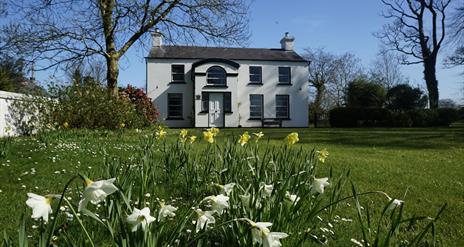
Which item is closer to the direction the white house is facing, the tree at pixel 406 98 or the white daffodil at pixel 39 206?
the white daffodil

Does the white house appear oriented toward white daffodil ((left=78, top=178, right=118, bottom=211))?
yes

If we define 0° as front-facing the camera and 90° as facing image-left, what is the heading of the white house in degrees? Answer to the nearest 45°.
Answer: approximately 0°

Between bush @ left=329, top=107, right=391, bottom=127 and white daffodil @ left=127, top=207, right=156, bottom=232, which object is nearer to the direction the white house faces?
the white daffodil

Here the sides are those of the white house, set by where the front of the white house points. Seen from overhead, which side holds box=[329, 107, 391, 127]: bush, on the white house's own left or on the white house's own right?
on the white house's own left

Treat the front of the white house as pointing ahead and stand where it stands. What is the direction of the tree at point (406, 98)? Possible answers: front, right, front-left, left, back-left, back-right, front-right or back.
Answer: left

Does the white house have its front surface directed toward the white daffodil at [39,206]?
yes

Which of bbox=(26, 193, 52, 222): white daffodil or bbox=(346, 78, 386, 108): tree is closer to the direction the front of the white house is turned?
the white daffodil

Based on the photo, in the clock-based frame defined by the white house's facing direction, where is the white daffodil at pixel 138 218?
The white daffodil is roughly at 12 o'clock from the white house.

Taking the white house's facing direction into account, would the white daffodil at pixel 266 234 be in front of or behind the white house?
in front

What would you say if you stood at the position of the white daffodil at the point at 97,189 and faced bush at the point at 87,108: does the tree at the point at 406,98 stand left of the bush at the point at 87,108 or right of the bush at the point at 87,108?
right
